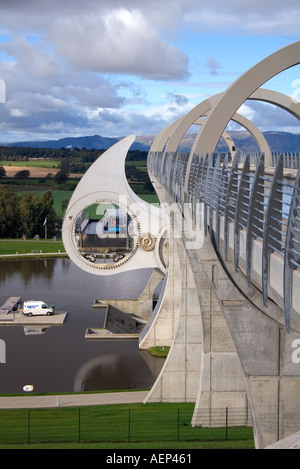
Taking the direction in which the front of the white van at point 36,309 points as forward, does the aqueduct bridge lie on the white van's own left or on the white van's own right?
on the white van's own right

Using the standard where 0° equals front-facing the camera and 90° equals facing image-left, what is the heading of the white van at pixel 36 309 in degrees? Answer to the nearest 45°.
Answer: approximately 270°

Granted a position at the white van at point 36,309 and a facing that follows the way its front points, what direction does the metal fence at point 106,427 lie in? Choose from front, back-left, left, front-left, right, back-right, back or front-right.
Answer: right
